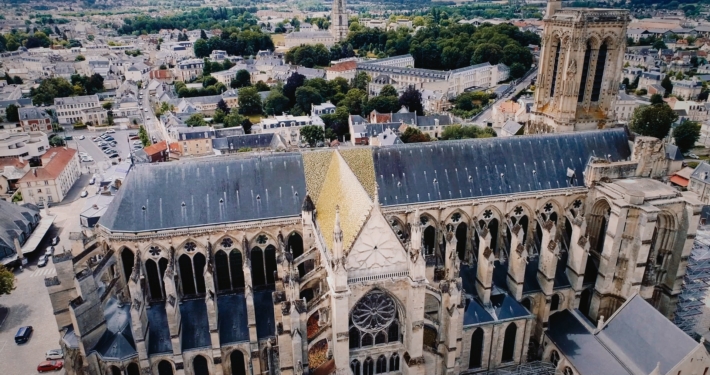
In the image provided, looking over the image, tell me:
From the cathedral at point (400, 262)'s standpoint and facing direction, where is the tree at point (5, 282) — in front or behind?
behind

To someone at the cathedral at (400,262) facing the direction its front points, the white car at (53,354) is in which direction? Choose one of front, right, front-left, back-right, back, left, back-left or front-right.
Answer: back

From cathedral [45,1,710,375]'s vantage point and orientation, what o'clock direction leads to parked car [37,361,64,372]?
The parked car is roughly at 6 o'clock from the cathedral.

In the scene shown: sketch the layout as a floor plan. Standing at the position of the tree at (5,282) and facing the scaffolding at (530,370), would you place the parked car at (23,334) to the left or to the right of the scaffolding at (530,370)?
right

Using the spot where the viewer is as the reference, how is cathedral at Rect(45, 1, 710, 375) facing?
facing to the right of the viewer

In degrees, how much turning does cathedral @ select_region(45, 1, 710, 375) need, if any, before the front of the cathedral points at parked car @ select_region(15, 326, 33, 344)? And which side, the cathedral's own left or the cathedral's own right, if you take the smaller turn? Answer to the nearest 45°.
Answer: approximately 180°

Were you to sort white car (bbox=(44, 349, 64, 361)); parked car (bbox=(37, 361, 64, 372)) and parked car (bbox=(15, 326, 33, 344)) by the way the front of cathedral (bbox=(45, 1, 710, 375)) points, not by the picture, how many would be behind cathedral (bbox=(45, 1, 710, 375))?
3
